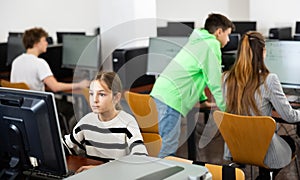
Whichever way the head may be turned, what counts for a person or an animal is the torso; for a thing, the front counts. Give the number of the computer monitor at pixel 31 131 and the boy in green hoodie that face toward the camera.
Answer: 0

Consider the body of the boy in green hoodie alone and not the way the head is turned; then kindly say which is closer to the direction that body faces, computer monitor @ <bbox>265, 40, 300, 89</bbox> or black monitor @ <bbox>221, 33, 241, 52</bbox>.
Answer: the computer monitor

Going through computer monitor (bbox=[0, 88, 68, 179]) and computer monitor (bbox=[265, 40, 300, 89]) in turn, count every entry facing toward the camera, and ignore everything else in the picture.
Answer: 1

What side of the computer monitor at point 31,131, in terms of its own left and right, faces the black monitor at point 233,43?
front

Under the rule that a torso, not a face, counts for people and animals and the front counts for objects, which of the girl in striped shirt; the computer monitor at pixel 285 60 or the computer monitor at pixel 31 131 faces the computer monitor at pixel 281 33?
the computer monitor at pixel 31 131

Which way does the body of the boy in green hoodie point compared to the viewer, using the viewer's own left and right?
facing to the right of the viewer

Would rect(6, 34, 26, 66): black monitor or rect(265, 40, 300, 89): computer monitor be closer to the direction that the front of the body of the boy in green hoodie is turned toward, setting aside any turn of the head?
the computer monitor

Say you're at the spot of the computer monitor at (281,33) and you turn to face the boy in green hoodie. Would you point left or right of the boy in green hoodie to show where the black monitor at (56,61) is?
right

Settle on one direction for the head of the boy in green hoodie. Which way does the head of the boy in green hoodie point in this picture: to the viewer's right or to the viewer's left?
to the viewer's right

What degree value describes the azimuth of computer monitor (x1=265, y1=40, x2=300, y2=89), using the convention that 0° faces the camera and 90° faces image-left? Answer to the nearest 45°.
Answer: approximately 0°

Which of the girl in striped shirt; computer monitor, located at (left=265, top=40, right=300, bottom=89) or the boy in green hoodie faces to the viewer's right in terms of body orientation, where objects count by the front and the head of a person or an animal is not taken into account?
the boy in green hoodie

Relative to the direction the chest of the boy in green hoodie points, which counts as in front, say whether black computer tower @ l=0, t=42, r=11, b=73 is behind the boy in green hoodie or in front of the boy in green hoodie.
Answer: behind

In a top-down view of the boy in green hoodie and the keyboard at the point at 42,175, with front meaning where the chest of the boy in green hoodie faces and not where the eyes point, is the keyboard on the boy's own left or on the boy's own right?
on the boy's own right

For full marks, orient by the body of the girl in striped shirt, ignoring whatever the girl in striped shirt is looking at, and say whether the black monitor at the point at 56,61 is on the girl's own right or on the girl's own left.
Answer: on the girl's own right

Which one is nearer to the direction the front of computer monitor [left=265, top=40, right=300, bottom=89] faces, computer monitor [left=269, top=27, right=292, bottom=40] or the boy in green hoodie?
the boy in green hoodie

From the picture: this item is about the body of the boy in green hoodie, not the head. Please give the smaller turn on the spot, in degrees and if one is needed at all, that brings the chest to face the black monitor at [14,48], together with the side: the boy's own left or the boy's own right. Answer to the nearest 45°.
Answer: approximately 135° to the boy's own left
